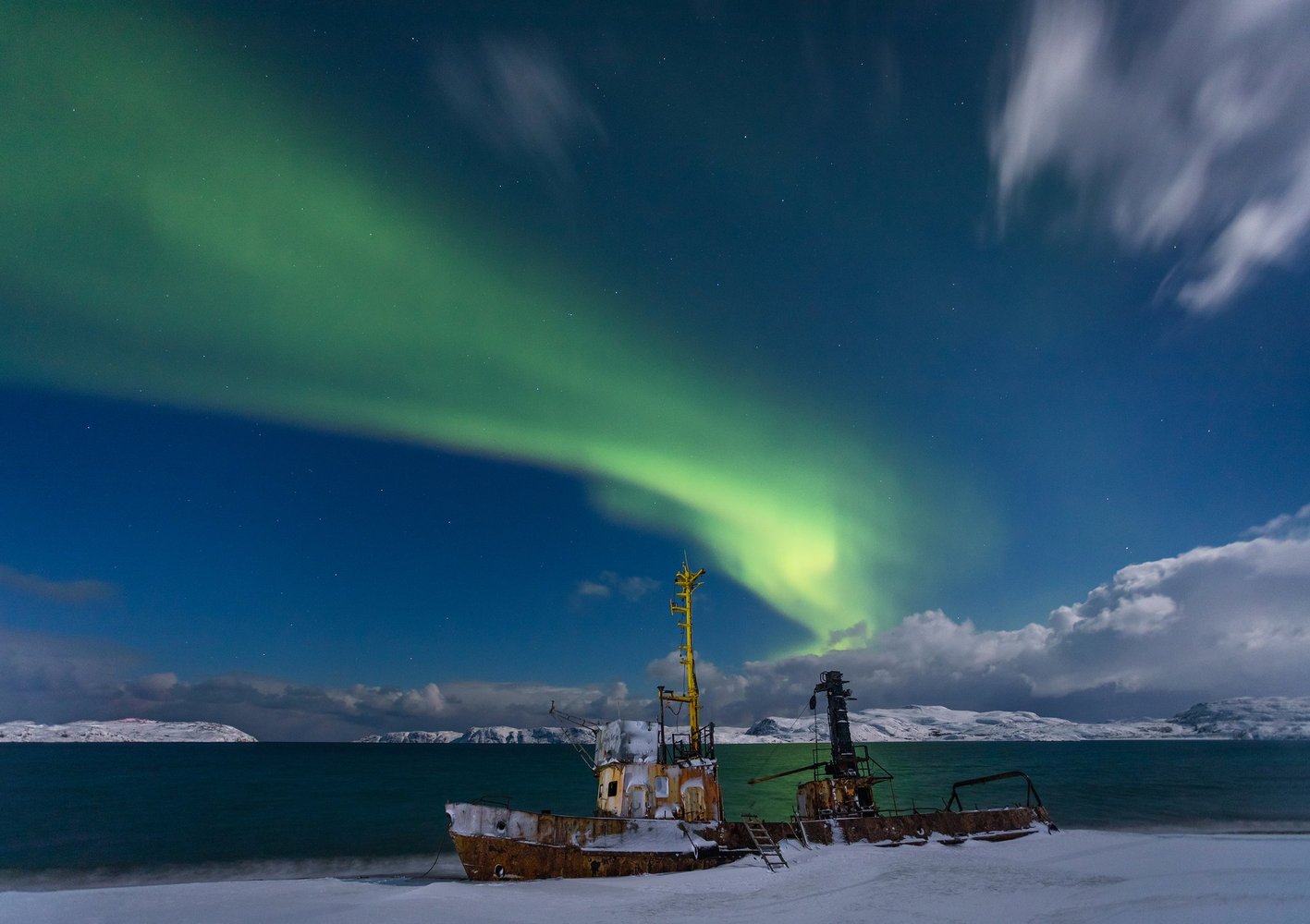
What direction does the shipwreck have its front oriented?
to the viewer's left
